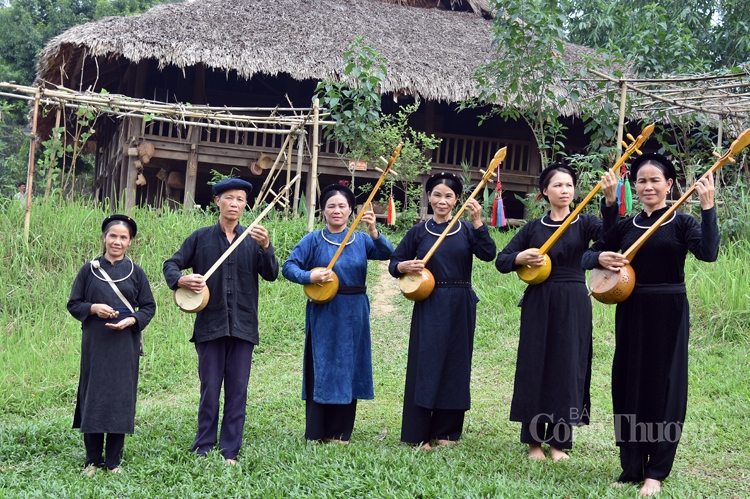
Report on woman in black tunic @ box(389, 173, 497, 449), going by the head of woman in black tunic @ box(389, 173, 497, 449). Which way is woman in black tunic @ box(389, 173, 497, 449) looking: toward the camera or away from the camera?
toward the camera

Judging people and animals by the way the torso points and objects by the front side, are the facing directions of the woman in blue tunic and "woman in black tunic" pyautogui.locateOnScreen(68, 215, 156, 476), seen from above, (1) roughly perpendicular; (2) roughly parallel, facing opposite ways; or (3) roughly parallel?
roughly parallel

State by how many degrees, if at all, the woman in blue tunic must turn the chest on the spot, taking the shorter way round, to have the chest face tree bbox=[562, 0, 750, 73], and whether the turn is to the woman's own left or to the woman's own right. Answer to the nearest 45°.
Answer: approximately 135° to the woman's own left

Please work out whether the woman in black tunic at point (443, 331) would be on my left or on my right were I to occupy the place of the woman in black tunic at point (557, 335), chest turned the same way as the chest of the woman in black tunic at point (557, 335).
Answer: on my right

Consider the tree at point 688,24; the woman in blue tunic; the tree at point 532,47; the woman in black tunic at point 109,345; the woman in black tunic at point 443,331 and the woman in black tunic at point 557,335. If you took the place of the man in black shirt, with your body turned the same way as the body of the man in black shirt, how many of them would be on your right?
1

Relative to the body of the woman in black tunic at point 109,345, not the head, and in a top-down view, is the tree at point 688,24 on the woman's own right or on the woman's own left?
on the woman's own left

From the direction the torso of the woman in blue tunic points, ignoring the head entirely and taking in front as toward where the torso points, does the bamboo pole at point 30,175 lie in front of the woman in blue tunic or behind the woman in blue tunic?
behind

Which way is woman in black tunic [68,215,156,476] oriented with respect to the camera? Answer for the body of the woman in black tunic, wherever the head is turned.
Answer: toward the camera

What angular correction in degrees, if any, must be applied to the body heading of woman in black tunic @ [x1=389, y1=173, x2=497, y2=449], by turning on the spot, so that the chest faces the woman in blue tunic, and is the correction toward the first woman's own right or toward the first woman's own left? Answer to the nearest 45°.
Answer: approximately 90° to the first woman's own right

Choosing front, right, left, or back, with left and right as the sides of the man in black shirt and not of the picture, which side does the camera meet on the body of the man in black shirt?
front

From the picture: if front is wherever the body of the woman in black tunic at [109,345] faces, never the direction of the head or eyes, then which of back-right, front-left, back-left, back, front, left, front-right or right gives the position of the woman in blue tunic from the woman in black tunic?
left

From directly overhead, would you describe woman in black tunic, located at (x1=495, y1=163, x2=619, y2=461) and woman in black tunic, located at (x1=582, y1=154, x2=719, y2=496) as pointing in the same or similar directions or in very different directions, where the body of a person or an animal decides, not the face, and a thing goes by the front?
same or similar directions

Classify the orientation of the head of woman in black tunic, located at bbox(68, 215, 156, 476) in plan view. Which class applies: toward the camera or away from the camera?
toward the camera

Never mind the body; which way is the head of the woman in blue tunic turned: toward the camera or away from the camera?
toward the camera

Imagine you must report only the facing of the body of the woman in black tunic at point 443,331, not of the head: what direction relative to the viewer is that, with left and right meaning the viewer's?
facing the viewer

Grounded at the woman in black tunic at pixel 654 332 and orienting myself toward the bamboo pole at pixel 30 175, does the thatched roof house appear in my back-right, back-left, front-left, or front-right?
front-right
